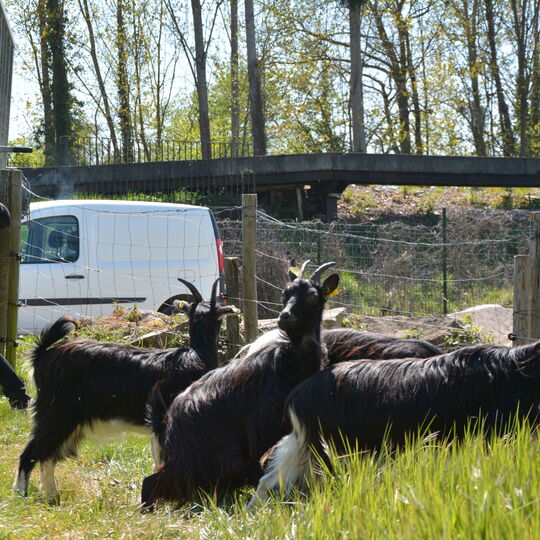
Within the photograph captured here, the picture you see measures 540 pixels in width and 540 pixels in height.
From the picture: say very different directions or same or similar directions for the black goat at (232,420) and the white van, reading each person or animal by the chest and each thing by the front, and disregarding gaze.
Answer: very different directions

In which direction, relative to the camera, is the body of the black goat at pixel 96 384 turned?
to the viewer's right

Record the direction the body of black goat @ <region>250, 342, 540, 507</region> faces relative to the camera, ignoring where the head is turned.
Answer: to the viewer's right

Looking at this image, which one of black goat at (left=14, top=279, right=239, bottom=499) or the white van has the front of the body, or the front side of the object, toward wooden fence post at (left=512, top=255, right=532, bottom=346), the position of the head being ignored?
the black goat

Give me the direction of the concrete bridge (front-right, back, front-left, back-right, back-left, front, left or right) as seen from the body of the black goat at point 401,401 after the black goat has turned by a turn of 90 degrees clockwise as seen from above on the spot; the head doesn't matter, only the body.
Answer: back

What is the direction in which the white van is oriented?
to the viewer's left

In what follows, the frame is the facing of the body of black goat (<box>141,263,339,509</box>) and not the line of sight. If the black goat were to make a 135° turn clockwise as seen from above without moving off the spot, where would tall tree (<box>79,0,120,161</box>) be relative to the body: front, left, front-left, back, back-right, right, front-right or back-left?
back-right

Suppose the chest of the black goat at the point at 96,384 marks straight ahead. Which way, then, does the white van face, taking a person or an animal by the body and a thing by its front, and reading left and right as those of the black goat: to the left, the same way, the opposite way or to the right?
the opposite way

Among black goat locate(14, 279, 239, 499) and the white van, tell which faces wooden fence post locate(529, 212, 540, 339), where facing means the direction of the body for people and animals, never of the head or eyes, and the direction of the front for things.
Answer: the black goat

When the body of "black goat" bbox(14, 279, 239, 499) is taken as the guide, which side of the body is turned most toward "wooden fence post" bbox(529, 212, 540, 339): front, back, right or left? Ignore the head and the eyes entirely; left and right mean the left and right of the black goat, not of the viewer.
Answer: front
